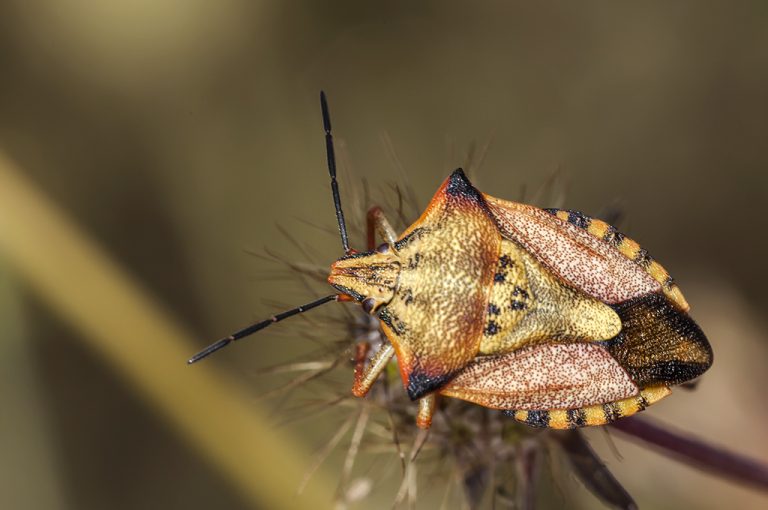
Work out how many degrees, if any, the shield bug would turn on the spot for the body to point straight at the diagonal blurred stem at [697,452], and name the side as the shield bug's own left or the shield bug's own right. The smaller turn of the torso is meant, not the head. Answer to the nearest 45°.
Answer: approximately 180°

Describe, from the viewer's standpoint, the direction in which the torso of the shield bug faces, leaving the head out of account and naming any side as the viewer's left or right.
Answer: facing to the left of the viewer

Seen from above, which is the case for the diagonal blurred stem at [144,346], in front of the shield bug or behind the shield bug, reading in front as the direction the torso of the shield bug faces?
in front
